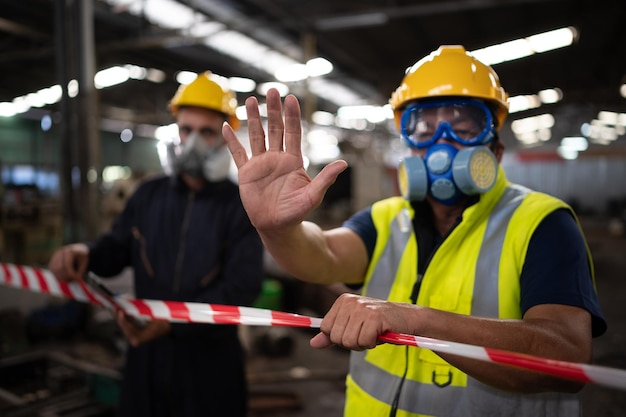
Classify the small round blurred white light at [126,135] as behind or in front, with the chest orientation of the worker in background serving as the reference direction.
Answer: behind

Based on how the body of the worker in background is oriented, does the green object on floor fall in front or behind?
behind

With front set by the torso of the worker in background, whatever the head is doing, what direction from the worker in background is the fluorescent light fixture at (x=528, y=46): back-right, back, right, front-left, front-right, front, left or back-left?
back-left

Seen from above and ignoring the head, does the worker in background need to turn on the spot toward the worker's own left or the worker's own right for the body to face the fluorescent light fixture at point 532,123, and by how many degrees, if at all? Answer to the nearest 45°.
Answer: approximately 135° to the worker's own left

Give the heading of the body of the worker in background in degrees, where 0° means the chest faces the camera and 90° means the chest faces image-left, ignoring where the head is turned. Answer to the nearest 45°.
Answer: approximately 0°

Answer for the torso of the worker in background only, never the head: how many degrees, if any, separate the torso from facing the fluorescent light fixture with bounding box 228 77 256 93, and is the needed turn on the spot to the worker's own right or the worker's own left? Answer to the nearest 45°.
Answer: approximately 180°

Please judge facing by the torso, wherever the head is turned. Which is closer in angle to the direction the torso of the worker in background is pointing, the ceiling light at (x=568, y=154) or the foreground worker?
the foreground worker

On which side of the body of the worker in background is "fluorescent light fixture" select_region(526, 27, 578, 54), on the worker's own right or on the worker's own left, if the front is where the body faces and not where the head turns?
on the worker's own left

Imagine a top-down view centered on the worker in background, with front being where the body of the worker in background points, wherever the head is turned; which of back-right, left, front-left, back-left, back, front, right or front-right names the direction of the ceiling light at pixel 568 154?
back-left

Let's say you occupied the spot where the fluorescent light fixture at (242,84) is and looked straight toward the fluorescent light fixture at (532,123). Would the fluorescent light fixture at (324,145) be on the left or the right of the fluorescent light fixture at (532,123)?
left

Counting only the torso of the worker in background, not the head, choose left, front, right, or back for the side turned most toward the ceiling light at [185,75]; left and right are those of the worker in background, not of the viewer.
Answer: back

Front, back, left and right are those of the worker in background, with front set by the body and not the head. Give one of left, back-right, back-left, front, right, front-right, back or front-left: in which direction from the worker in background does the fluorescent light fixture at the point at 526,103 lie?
back-left
